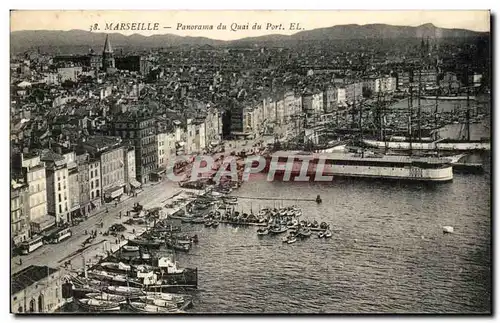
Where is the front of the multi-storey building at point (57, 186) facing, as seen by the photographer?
facing the viewer and to the right of the viewer
